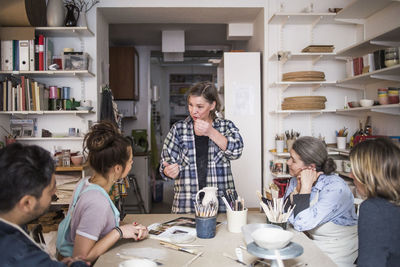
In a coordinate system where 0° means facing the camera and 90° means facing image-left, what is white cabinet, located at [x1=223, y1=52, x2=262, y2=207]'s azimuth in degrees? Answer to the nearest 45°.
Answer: approximately 0°

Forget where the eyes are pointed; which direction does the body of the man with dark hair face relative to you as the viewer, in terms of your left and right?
facing away from the viewer and to the right of the viewer

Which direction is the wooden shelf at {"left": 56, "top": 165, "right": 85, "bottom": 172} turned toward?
toward the camera

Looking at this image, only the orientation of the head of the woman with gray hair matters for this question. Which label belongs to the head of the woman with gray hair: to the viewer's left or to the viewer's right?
to the viewer's left

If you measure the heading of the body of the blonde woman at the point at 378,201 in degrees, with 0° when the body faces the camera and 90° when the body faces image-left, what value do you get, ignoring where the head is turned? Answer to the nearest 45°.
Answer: approximately 135°

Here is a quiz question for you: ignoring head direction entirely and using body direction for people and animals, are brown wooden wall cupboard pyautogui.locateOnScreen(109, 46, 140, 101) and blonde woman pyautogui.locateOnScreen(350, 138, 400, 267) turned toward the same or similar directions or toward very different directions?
very different directions

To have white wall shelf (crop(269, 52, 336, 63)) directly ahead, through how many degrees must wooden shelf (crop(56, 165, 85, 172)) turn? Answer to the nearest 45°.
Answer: approximately 90° to its left

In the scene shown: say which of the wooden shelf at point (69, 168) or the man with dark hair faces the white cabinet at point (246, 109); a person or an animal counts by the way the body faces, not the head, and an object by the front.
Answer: the man with dark hair

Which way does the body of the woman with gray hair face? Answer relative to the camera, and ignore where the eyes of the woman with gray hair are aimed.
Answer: to the viewer's left

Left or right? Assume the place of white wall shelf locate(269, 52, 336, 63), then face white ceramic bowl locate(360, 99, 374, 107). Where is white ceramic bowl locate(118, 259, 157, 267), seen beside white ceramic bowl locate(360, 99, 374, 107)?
right

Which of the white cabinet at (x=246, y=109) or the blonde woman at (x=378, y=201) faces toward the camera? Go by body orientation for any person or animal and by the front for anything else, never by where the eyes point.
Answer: the white cabinet

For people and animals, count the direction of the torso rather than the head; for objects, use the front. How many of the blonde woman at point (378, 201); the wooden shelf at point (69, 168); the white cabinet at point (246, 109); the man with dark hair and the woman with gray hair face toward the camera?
2

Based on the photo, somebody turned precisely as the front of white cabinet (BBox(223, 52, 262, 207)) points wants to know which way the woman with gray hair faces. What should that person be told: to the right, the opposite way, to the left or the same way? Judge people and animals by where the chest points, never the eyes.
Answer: to the right

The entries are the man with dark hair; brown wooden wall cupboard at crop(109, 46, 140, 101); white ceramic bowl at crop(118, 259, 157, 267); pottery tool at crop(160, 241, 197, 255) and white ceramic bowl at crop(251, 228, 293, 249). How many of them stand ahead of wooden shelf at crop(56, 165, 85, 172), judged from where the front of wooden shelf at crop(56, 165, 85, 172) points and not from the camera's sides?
4
